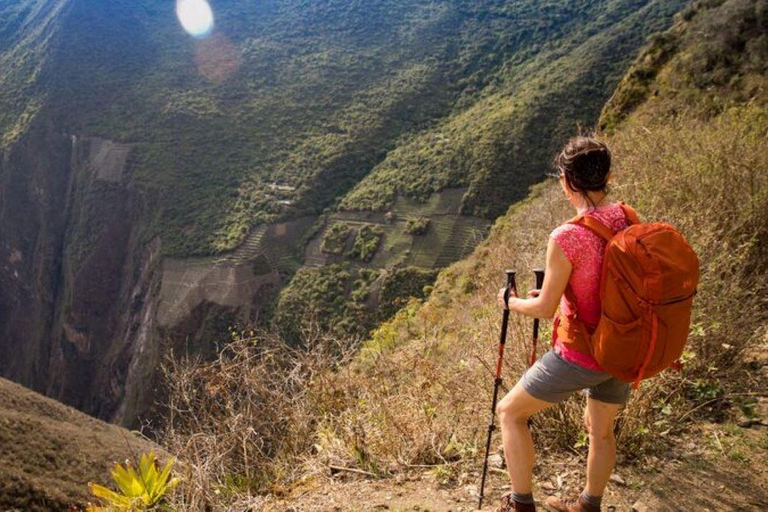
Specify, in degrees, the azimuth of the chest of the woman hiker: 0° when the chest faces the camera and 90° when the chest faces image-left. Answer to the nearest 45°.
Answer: approximately 135°
